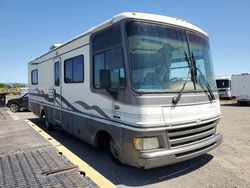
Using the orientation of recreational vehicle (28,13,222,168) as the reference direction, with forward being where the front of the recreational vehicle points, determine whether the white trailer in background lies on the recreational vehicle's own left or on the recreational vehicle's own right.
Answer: on the recreational vehicle's own left

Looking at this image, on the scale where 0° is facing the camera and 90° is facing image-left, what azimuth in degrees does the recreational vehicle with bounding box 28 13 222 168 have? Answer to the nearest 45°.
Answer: approximately 315°

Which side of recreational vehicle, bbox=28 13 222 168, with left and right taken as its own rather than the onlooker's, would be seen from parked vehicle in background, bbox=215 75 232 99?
left

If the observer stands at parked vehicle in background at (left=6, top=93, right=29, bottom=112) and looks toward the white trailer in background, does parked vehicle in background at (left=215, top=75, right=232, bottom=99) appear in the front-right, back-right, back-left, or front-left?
front-left

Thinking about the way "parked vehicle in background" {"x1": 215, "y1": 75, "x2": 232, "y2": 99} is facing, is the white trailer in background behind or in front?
in front

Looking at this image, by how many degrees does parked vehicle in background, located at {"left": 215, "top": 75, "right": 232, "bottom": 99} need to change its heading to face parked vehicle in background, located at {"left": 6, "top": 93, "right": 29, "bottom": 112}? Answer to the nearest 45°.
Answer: approximately 45° to its right

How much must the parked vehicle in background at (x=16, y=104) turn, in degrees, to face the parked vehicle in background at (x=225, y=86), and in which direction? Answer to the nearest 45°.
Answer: approximately 180°

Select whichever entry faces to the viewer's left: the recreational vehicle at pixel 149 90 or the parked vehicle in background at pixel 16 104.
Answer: the parked vehicle in background

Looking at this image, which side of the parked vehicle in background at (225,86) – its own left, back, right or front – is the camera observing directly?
front

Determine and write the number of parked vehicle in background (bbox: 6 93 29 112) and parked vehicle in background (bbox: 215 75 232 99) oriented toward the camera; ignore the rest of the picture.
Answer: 1
